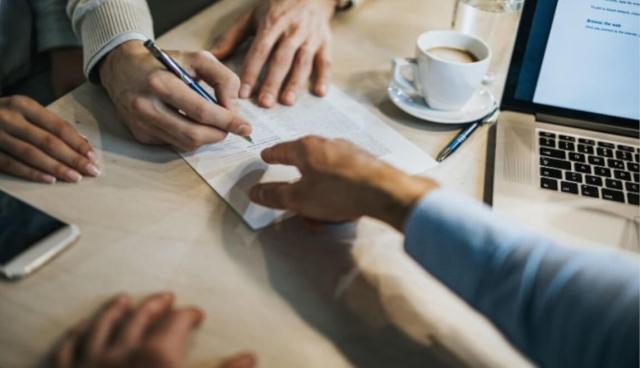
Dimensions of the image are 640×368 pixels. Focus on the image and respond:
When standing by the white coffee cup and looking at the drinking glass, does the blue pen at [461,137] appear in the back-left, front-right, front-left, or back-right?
back-right

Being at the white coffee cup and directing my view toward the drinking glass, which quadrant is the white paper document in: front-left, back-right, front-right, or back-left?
back-left

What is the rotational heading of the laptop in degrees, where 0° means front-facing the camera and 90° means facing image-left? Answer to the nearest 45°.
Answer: approximately 0°
